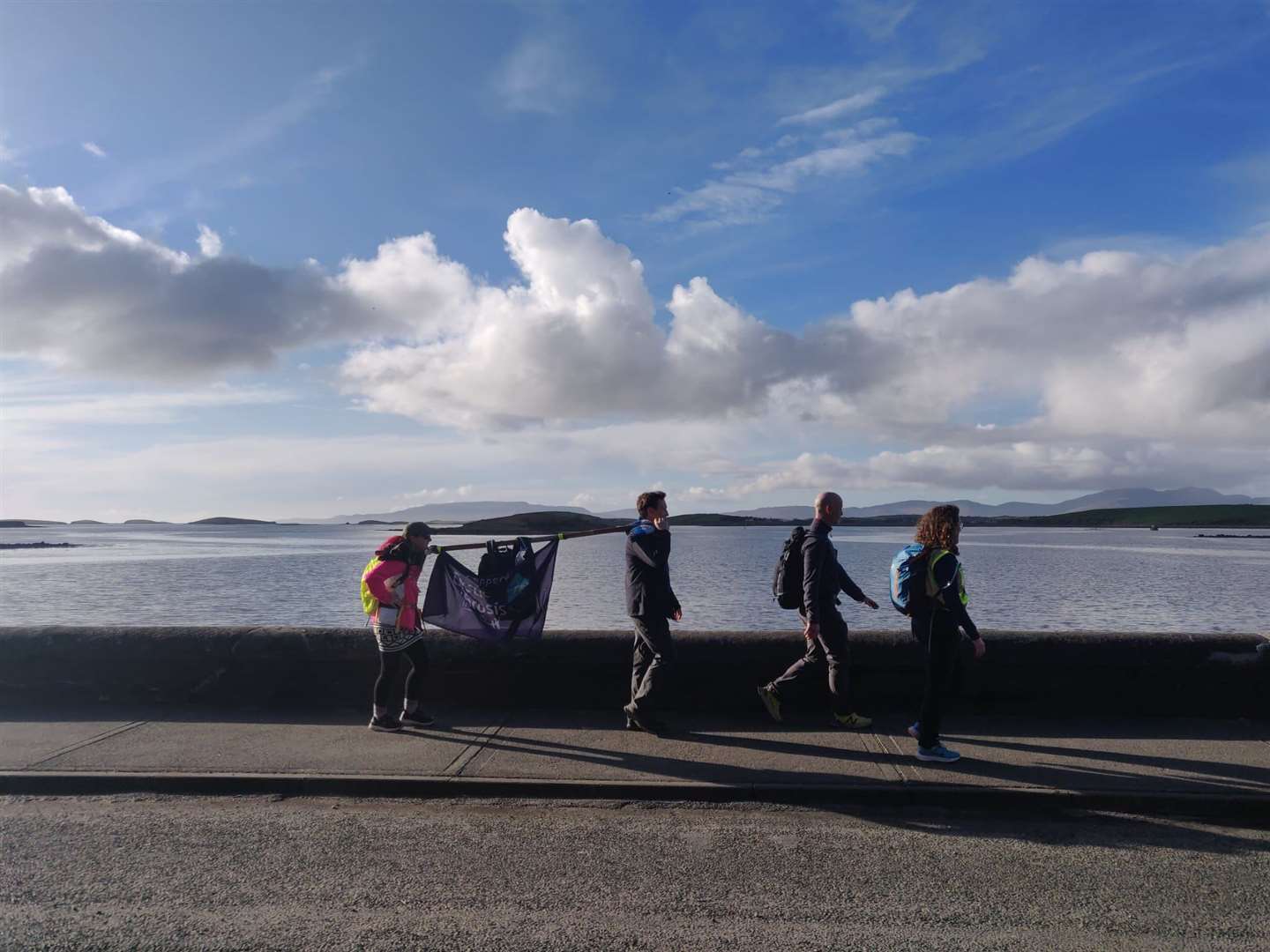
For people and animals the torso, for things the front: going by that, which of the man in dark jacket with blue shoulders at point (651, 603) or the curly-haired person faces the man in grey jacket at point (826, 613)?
the man in dark jacket with blue shoulders at point (651, 603)

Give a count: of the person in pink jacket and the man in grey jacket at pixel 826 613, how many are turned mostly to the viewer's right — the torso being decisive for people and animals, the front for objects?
2

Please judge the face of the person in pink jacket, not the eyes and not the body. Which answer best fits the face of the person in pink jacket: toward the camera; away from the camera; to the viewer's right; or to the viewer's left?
to the viewer's right

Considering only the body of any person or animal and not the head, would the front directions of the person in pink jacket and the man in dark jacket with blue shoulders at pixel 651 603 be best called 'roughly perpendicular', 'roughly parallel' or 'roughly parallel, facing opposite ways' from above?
roughly parallel

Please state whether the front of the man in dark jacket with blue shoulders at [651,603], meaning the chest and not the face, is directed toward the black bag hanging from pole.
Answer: no

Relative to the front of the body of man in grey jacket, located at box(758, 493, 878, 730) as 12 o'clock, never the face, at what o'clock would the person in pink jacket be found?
The person in pink jacket is roughly at 6 o'clock from the man in grey jacket.

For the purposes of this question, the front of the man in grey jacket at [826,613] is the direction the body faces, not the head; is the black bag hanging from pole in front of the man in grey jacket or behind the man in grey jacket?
behind

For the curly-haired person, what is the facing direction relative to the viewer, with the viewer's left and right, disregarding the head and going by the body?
facing to the right of the viewer

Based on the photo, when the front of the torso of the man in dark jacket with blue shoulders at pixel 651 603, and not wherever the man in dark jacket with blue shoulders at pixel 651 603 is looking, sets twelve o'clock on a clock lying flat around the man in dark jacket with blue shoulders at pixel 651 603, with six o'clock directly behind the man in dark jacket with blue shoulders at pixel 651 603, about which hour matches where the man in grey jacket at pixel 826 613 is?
the man in grey jacket at pixel 826 613 is roughly at 12 o'clock from the man in dark jacket with blue shoulders at pixel 651 603.

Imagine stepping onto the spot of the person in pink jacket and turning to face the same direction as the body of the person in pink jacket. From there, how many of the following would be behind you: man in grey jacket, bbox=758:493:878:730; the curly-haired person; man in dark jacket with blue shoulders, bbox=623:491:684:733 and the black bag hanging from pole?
0

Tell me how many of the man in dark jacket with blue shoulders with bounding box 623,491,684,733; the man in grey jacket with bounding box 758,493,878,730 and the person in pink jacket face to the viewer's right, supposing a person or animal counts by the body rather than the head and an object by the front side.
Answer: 3

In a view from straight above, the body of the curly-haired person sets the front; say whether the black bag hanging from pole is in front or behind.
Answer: behind

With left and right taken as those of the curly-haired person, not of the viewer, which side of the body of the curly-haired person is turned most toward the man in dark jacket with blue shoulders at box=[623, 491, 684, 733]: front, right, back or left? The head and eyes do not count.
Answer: back

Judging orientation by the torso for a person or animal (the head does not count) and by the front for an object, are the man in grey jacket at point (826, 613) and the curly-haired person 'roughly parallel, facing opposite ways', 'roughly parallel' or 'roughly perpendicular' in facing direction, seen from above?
roughly parallel

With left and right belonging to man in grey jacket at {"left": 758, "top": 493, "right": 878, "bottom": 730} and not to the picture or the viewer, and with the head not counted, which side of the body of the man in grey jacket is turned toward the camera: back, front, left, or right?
right

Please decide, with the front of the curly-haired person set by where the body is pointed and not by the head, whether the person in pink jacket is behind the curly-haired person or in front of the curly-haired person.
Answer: behind

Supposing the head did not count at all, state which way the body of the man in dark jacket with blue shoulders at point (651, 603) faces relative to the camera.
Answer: to the viewer's right

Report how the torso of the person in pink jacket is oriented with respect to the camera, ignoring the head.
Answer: to the viewer's right
